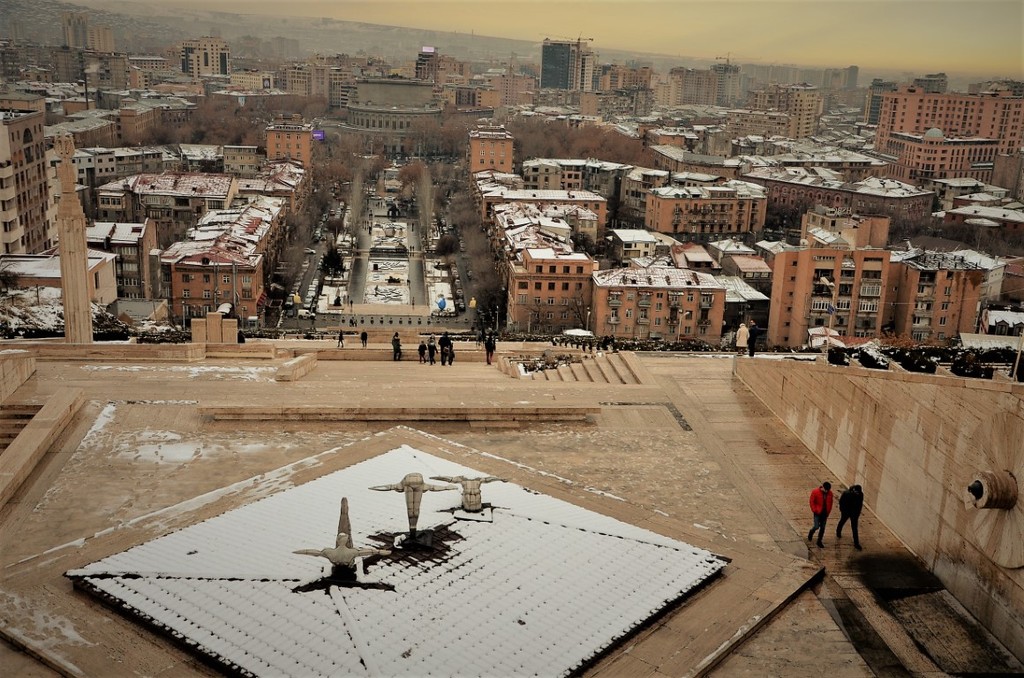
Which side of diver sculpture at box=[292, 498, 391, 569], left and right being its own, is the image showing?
back

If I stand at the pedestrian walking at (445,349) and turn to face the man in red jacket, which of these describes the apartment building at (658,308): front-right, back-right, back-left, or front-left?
back-left
